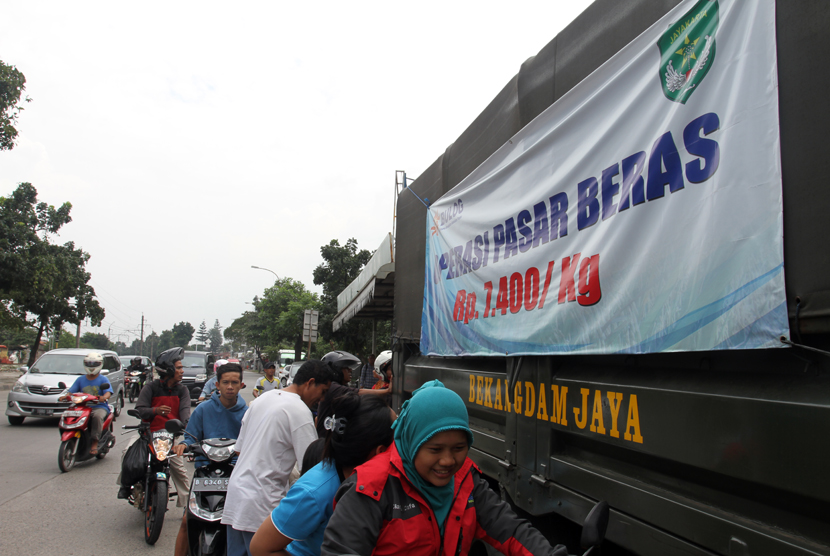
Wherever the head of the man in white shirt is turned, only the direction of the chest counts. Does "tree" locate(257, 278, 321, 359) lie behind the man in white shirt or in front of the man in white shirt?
in front

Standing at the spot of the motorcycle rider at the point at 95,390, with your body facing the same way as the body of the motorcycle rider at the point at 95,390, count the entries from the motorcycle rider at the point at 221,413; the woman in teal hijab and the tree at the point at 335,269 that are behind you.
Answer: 1

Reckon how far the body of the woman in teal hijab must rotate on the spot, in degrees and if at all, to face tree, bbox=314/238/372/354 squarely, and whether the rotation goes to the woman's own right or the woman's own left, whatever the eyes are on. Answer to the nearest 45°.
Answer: approximately 135° to the woman's own left

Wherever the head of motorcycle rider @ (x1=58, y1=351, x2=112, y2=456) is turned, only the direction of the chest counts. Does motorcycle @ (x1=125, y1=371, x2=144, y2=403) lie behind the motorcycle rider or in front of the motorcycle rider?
behind

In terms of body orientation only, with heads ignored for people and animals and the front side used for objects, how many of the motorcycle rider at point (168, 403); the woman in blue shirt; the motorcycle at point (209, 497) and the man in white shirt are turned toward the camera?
2

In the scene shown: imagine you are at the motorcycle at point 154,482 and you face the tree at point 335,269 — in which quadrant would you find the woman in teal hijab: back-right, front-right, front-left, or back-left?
back-right

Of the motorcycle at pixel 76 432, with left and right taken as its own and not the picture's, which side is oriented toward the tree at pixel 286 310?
back

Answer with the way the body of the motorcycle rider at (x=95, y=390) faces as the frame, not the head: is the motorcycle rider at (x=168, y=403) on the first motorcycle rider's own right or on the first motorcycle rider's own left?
on the first motorcycle rider's own left

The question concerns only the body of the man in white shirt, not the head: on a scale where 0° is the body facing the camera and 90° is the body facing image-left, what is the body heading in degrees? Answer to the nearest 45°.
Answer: approximately 225°
